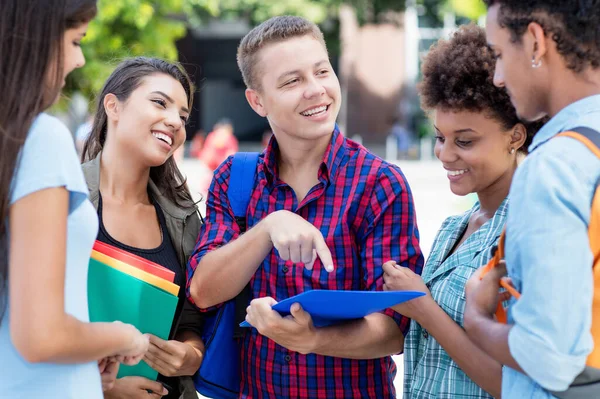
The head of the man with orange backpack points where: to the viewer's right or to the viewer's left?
to the viewer's left

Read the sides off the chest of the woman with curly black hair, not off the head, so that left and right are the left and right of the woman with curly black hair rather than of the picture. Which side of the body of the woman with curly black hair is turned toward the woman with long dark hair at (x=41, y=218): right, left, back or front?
front

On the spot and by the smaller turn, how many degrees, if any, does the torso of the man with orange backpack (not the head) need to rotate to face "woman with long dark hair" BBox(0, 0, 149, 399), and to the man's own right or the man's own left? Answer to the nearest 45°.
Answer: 0° — they already face them

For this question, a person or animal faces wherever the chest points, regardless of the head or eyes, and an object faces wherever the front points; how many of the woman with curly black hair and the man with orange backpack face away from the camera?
0

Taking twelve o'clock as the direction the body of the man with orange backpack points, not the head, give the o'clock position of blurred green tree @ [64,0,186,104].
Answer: The blurred green tree is roughly at 2 o'clock from the man with orange backpack.

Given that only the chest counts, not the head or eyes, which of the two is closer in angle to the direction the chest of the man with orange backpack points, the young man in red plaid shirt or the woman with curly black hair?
the young man in red plaid shirt

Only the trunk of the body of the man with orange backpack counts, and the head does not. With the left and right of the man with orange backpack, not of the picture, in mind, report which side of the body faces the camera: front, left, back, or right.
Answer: left

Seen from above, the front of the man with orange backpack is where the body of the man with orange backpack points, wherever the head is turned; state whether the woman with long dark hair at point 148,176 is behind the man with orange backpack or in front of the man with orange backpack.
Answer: in front

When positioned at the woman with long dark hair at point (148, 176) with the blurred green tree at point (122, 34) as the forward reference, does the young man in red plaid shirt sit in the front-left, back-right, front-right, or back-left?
back-right

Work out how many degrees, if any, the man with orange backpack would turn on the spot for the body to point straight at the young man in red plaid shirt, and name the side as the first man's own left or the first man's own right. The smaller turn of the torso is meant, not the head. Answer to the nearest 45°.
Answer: approximately 45° to the first man's own right

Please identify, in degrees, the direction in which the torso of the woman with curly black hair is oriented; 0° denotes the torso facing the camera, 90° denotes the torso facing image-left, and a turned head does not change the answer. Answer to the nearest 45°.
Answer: approximately 45°

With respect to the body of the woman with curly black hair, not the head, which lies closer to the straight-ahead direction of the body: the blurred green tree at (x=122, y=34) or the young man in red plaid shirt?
the young man in red plaid shirt

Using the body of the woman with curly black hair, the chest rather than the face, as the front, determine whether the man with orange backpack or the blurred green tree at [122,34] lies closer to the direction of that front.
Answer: the man with orange backpack

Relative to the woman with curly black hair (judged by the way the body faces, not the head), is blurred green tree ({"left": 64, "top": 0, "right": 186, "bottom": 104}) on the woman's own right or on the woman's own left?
on the woman's own right
